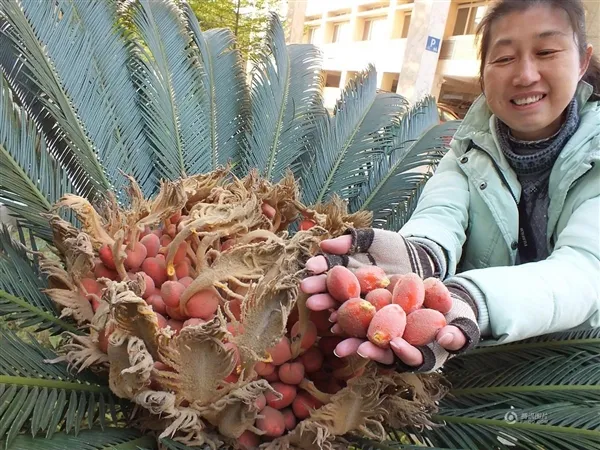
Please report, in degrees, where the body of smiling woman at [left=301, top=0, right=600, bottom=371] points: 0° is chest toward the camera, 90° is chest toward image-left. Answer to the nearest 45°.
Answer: approximately 45°

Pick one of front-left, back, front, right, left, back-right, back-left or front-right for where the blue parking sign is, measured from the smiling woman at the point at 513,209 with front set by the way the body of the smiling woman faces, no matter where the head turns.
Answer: back-right
